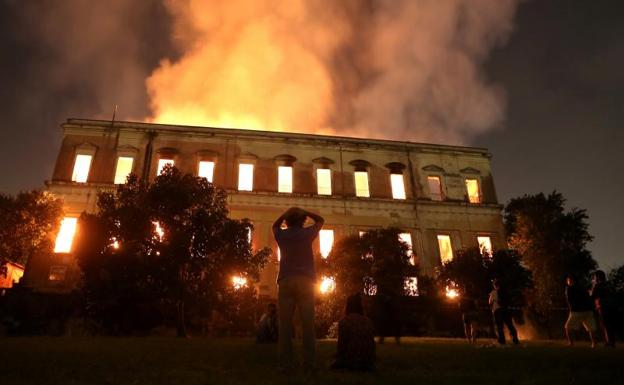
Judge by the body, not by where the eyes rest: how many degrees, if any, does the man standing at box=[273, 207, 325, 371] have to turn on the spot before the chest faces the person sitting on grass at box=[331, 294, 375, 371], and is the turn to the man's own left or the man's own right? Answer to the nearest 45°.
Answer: approximately 45° to the man's own right

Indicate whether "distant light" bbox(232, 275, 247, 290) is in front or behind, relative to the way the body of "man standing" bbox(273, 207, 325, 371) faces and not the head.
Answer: in front

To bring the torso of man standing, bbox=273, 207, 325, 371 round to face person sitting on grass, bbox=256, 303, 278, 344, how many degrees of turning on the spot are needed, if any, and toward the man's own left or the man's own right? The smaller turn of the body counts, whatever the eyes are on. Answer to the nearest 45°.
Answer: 0° — they already face them

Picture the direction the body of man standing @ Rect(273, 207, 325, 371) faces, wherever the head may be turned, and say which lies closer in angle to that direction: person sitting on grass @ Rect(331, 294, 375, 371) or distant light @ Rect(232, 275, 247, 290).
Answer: the distant light

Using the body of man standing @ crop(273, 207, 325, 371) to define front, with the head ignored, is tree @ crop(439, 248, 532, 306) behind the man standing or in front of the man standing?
in front

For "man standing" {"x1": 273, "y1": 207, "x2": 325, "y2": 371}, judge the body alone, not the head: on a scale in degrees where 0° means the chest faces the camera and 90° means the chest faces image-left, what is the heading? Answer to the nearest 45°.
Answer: approximately 180°

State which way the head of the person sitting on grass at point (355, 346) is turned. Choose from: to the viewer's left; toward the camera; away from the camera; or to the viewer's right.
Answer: away from the camera

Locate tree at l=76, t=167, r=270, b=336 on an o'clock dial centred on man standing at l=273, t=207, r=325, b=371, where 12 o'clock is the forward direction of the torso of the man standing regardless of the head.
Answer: The tree is roughly at 11 o'clock from the man standing.

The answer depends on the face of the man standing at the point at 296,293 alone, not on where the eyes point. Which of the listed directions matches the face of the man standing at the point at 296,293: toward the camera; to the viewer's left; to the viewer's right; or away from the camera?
away from the camera
